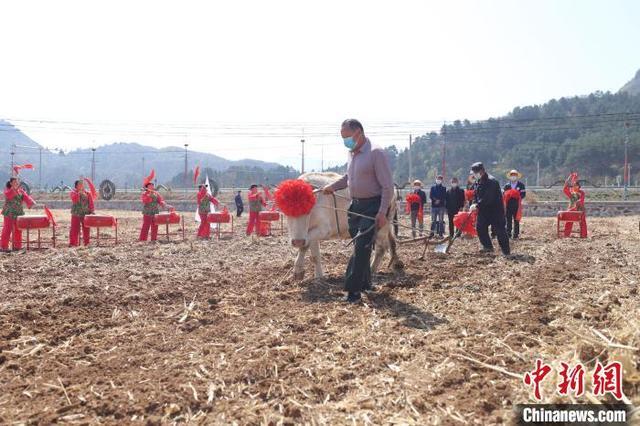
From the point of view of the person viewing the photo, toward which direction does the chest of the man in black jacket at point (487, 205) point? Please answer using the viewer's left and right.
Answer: facing to the left of the viewer

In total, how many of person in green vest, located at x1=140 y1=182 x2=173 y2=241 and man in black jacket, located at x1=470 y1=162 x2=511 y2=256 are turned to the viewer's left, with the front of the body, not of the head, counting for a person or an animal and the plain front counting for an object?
1

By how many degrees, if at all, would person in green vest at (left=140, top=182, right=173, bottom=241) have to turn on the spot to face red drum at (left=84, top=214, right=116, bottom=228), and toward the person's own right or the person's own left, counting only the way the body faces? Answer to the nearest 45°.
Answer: approximately 90° to the person's own right

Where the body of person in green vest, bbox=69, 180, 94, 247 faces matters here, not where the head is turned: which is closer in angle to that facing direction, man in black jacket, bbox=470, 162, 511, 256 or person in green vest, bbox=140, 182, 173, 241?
the man in black jacket

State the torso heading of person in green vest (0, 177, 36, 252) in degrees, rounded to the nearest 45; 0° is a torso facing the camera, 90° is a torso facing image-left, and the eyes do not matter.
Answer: approximately 315°

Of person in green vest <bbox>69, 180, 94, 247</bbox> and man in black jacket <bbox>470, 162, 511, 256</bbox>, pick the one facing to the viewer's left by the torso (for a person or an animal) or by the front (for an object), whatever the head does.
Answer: the man in black jacket

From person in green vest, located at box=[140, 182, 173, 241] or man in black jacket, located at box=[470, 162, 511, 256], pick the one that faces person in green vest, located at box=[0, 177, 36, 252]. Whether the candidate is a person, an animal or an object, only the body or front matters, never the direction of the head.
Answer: the man in black jacket

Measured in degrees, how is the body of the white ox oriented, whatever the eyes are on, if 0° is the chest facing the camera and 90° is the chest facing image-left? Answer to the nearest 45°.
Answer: approximately 45°

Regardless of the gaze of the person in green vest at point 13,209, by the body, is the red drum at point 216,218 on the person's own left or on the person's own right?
on the person's own left
